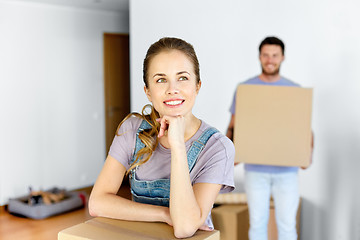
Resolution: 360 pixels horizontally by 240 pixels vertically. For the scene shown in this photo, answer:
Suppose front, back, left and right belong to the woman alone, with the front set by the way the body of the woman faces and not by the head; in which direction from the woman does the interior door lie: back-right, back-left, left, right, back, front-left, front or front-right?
back

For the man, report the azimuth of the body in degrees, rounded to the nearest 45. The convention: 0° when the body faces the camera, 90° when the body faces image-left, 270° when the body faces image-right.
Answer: approximately 0°

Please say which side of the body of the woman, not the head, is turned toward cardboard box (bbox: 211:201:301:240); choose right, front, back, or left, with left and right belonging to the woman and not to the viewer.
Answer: back

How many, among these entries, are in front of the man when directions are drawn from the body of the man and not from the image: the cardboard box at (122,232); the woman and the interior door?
2

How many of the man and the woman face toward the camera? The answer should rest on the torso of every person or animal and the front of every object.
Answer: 2
